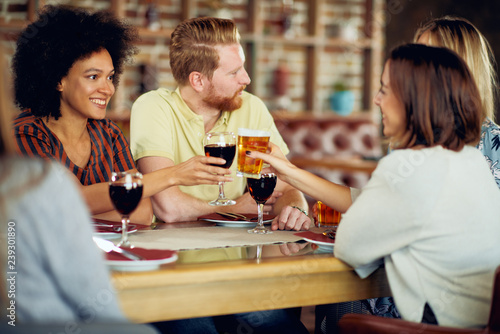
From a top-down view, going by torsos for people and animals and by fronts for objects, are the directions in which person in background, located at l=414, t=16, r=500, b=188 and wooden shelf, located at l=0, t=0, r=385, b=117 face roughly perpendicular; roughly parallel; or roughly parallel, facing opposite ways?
roughly perpendicular

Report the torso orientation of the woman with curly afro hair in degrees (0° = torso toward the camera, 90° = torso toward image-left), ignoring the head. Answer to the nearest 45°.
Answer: approximately 315°

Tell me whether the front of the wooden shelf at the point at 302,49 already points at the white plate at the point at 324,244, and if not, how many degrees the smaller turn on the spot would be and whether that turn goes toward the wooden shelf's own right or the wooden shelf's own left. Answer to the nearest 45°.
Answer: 0° — it already faces it

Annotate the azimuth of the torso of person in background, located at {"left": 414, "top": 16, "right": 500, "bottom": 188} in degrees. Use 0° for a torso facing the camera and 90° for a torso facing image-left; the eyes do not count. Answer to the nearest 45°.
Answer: approximately 90°

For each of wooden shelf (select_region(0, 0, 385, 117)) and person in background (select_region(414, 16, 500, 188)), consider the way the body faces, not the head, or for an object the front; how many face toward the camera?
1

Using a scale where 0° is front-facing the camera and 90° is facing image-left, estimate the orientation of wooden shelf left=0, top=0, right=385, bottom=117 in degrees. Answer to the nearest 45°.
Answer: approximately 0°

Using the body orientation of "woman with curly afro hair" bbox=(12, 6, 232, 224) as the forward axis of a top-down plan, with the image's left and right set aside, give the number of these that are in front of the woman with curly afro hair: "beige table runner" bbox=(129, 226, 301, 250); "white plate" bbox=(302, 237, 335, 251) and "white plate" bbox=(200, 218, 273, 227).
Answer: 3

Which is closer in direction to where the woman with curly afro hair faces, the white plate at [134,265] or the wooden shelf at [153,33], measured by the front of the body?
the white plate

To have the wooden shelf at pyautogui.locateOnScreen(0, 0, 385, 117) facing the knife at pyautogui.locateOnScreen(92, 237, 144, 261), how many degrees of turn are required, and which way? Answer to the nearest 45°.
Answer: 0° — it already faces it
